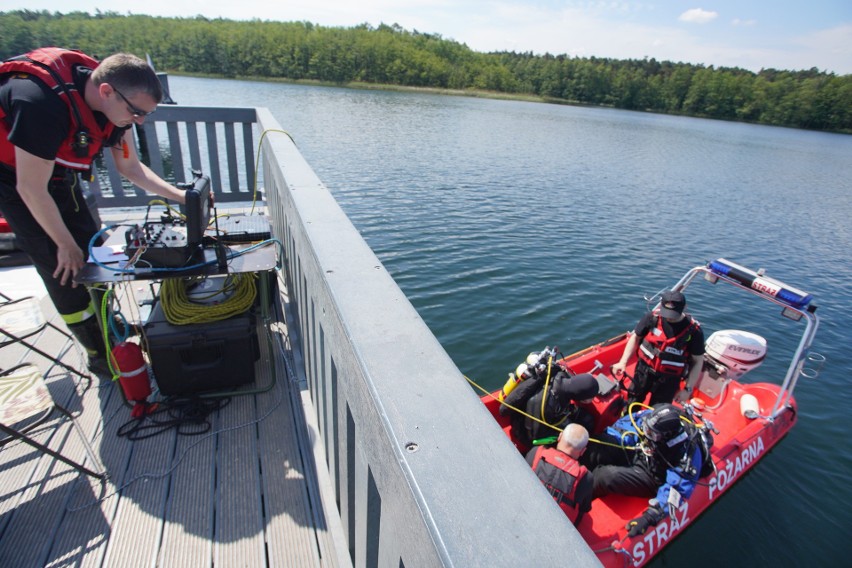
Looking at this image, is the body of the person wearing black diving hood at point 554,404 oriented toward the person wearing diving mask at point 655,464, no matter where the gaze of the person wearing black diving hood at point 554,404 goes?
yes

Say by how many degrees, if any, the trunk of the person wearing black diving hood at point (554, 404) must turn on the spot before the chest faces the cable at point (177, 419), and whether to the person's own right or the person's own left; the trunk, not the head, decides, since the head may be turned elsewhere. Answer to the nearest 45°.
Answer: approximately 135° to the person's own right

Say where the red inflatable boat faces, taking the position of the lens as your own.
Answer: facing the viewer and to the left of the viewer

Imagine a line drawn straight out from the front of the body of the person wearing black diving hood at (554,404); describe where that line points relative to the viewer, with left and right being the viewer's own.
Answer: facing to the right of the viewer

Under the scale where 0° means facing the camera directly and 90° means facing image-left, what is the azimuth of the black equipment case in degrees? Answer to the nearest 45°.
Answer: approximately 0°

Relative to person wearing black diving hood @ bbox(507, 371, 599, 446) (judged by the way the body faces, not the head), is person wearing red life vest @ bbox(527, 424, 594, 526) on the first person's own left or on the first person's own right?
on the first person's own right

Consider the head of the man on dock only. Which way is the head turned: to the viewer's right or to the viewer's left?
to the viewer's right

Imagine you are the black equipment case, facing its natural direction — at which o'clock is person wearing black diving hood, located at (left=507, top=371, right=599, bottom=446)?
The person wearing black diving hood is roughly at 9 o'clock from the black equipment case.

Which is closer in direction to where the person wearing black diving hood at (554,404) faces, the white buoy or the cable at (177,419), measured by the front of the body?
the white buoy

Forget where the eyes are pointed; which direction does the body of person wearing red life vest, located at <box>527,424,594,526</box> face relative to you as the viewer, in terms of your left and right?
facing away from the viewer and to the right of the viewer

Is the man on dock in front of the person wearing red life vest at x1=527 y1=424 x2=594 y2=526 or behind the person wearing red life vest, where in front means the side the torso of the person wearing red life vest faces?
behind

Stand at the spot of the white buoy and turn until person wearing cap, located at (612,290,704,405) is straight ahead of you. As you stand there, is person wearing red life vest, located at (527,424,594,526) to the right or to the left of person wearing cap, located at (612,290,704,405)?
left

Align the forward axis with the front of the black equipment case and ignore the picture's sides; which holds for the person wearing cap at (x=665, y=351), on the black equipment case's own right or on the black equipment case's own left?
on the black equipment case's own left

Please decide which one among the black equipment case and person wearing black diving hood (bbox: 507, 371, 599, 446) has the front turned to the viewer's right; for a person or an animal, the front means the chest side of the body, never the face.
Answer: the person wearing black diving hood

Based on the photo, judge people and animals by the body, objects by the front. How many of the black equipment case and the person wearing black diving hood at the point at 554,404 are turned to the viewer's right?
1
